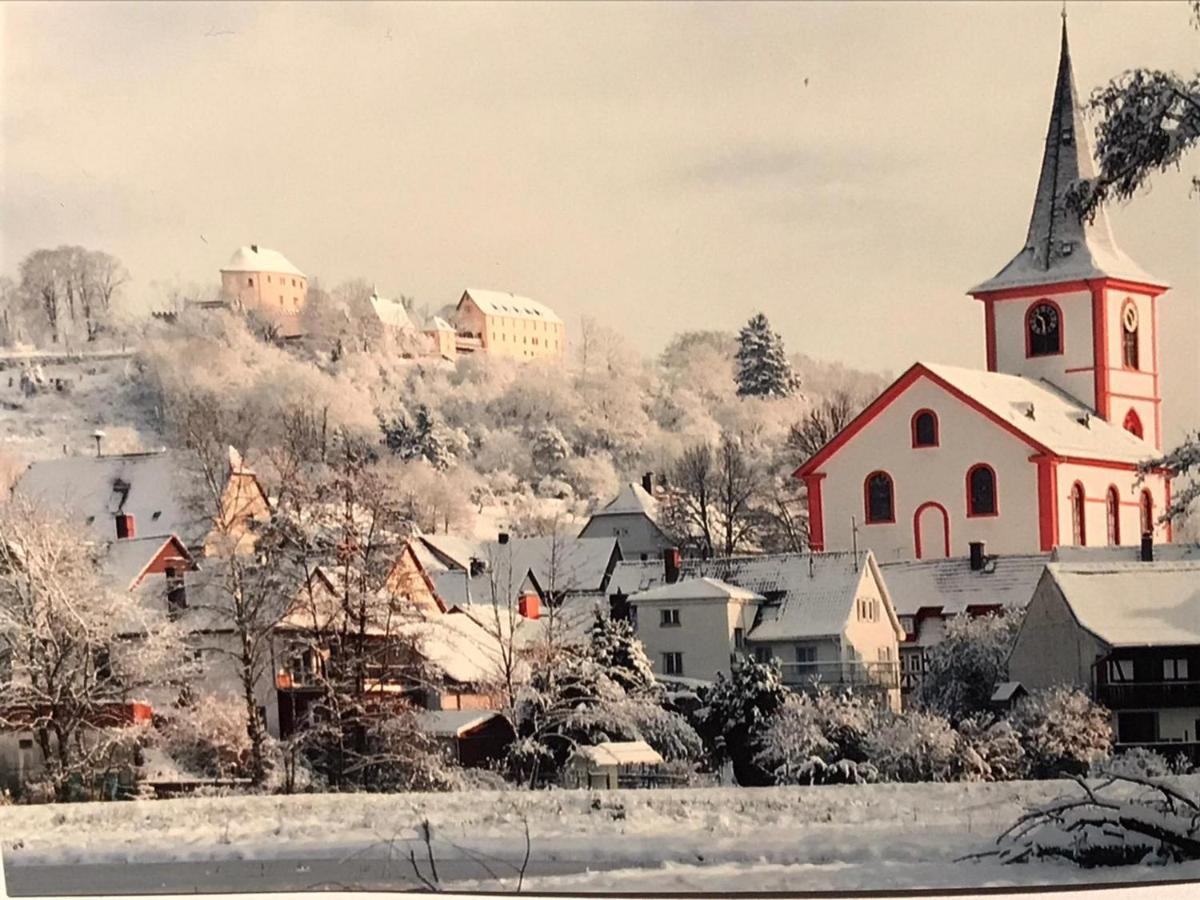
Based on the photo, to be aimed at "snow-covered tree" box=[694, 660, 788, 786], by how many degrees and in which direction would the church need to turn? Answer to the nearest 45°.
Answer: approximately 45° to its right

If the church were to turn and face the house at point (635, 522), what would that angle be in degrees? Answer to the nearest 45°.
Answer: approximately 45° to its right

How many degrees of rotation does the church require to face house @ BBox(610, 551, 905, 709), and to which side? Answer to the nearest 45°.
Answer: approximately 45° to its right

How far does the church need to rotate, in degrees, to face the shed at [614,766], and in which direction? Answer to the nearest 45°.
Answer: approximately 45° to its right

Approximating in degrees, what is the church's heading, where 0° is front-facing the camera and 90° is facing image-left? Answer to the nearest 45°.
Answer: approximately 45°

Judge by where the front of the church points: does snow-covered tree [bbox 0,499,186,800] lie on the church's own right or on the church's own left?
on the church's own right
